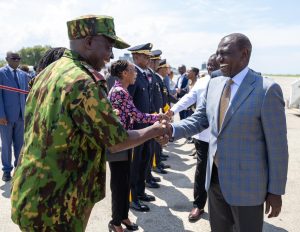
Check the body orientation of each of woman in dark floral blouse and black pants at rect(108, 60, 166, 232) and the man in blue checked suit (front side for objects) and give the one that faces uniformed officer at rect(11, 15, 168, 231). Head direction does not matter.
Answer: the man in blue checked suit

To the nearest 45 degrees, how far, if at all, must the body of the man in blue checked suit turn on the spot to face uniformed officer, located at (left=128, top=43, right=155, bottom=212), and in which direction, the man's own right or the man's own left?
approximately 90° to the man's own right

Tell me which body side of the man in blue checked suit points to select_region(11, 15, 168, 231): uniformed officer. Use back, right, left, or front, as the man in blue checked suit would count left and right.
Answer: front

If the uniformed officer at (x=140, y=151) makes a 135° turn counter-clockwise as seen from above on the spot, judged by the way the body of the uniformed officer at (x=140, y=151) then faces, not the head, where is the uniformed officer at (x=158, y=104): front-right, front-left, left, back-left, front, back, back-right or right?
front

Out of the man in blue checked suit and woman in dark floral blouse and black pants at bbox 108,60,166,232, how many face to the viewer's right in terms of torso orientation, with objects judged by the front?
1

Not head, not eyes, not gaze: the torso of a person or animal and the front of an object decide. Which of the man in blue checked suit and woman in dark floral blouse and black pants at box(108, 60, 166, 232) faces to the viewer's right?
the woman in dark floral blouse and black pants

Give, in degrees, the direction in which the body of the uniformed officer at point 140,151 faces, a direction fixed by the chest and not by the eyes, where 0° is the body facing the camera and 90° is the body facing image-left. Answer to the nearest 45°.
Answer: approximately 315°

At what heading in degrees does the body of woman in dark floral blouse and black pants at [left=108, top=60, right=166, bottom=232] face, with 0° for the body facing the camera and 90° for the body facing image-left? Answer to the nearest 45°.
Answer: approximately 270°

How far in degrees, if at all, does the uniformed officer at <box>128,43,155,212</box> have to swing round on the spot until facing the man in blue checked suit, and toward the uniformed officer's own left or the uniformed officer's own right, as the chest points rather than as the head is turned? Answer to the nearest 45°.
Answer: approximately 45° to the uniformed officer's own right

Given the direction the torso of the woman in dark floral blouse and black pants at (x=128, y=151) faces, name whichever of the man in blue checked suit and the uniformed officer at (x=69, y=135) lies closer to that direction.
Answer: the man in blue checked suit

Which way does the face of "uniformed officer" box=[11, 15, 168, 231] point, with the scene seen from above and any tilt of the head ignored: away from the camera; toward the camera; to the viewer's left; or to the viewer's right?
to the viewer's right
